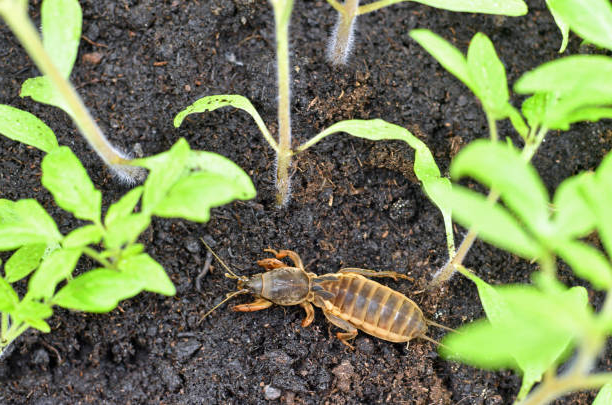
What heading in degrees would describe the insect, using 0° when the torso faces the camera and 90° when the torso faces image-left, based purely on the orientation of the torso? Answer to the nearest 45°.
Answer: approximately 90°
